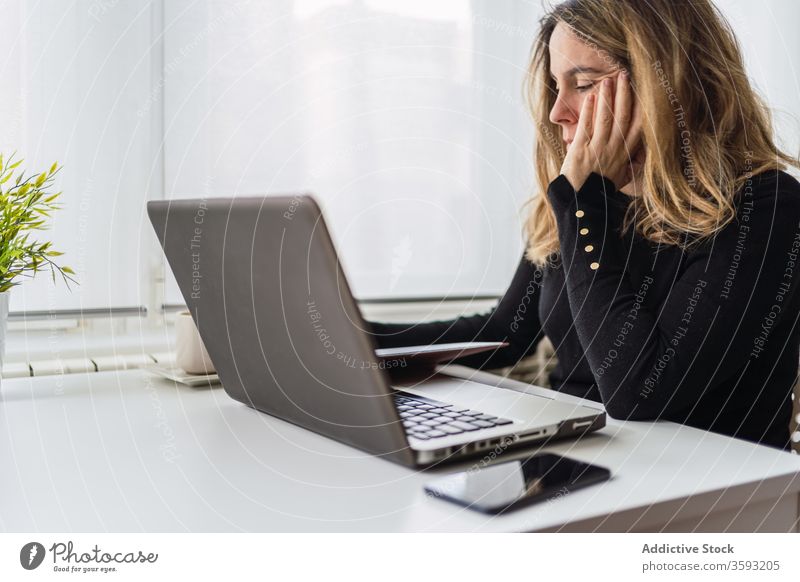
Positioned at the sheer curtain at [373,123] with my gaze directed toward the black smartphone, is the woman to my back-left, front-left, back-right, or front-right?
front-left

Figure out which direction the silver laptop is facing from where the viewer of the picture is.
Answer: facing away from the viewer and to the right of the viewer

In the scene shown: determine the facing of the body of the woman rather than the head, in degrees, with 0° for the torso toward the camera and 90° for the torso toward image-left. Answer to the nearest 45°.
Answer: approximately 45°

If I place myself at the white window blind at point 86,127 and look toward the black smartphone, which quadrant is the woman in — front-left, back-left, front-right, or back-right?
front-left

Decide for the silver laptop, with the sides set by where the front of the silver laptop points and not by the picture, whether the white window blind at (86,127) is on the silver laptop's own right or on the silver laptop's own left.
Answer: on the silver laptop's own left

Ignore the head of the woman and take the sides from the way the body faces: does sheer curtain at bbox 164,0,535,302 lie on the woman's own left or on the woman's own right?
on the woman's own right

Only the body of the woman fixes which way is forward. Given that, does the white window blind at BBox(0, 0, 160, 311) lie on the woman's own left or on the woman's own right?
on the woman's own right

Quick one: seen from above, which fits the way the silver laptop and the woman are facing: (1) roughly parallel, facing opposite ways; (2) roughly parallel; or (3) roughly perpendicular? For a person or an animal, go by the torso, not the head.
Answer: roughly parallel, facing opposite ways
